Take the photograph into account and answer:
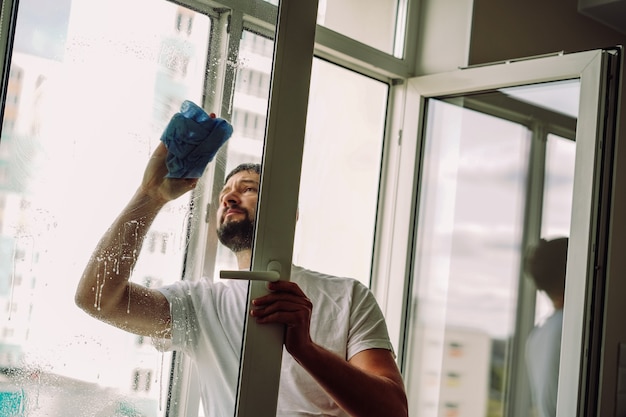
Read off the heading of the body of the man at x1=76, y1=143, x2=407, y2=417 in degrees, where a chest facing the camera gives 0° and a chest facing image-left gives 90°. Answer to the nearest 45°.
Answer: approximately 45°

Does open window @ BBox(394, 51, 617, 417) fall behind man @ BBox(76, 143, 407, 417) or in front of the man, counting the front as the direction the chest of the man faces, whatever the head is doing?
behind
